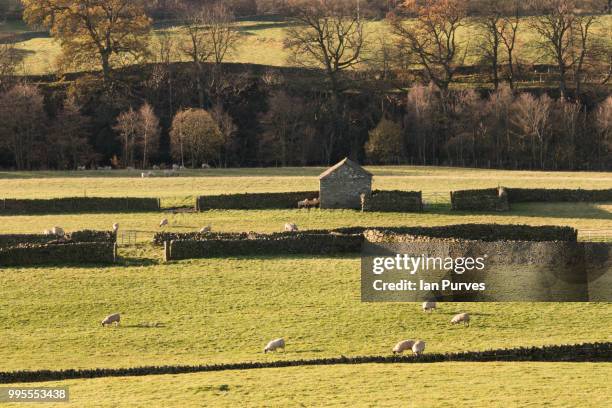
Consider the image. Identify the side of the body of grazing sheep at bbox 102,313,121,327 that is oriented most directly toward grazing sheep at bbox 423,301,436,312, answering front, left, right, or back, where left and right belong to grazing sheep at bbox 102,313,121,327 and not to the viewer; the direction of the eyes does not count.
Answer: back

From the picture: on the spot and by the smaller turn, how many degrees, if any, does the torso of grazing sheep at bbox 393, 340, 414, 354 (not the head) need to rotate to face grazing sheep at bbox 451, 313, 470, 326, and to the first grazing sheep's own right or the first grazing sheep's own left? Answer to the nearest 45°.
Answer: approximately 135° to the first grazing sheep's own right

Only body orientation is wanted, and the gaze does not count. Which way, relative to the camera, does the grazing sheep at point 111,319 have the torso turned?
to the viewer's left

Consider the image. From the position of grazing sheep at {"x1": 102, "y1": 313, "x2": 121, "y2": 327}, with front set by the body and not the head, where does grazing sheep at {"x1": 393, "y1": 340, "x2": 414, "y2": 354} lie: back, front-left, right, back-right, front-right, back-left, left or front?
back-left

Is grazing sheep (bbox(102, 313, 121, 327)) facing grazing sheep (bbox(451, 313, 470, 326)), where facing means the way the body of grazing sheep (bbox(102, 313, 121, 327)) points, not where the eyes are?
no

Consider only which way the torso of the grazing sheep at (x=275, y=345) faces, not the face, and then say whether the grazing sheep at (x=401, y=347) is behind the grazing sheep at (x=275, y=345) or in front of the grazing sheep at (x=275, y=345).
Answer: behind

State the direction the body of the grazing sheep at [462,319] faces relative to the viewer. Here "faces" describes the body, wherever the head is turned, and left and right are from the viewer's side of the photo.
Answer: facing to the left of the viewer

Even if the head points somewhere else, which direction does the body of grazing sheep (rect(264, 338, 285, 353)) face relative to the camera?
to the viewer's left

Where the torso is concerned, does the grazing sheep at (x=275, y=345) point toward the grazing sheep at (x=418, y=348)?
no

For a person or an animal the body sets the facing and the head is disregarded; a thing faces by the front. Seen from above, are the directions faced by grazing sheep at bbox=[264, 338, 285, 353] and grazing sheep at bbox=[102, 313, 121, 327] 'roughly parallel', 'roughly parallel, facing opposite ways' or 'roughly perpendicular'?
roughly parallel

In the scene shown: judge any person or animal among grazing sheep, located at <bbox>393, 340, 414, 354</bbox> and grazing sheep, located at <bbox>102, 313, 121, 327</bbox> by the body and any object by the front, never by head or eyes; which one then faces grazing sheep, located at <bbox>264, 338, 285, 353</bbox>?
grazing sheep, located at <bbox>393, 340, 414, 354</bbox>
